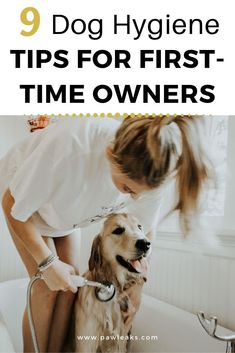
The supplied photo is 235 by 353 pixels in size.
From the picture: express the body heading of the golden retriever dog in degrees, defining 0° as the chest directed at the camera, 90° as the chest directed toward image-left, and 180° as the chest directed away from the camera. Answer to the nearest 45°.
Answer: approximately 315°
